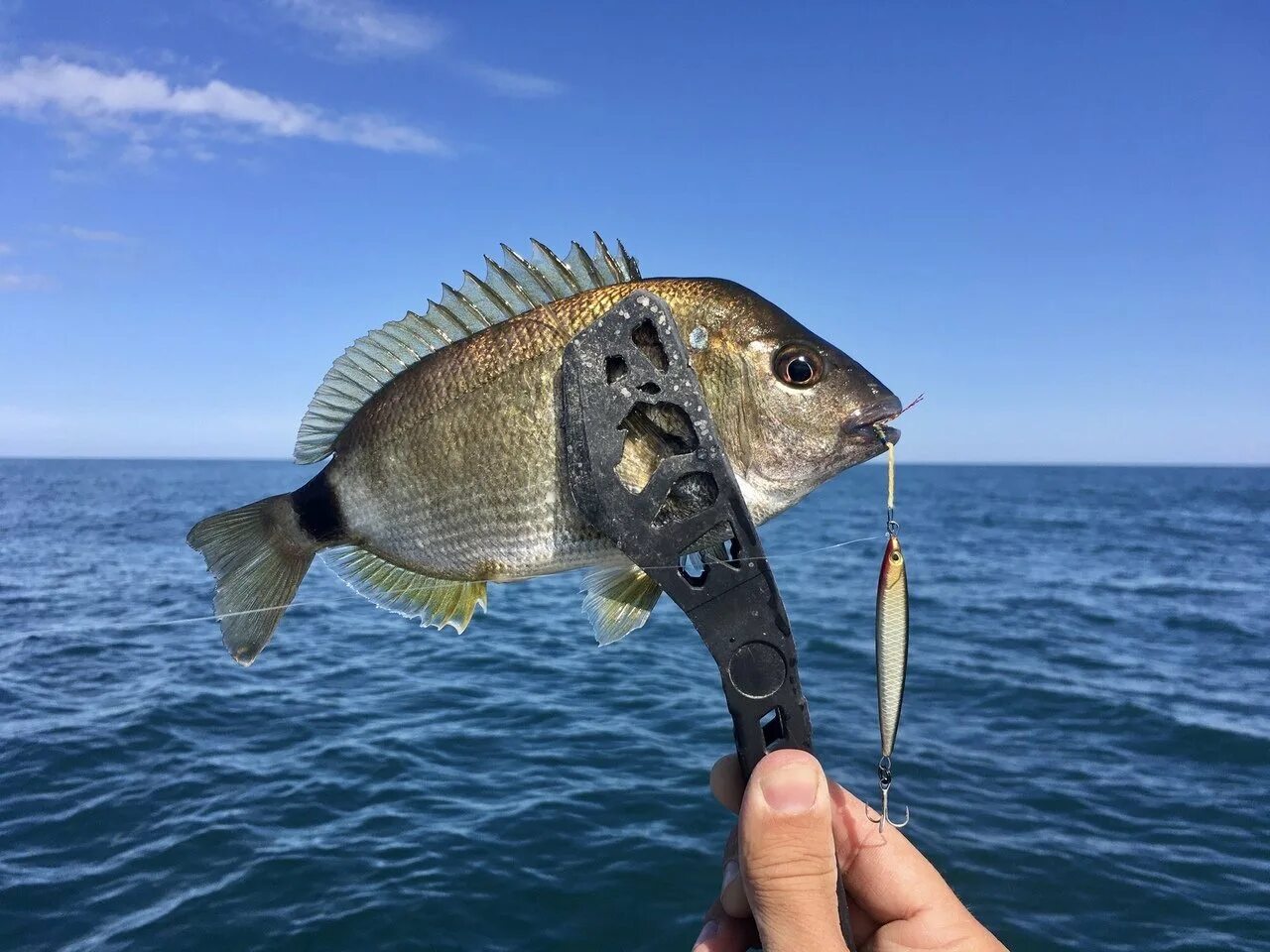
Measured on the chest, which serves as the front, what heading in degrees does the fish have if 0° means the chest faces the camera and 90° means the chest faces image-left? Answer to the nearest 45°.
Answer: approximately 270°
